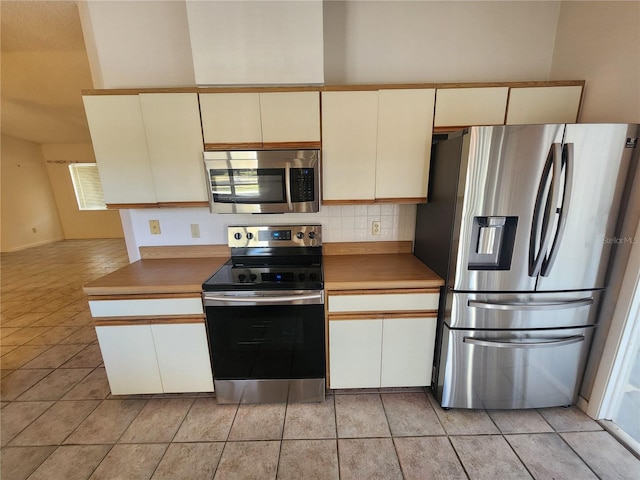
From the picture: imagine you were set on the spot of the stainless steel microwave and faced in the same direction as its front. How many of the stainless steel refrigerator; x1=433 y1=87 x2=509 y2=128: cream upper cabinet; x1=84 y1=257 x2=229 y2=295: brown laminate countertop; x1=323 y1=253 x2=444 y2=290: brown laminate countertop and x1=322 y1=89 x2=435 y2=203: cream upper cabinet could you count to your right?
1

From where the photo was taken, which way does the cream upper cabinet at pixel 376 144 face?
toward the camera

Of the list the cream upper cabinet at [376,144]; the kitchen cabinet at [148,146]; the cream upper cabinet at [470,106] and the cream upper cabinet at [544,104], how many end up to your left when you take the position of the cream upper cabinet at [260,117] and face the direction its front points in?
3

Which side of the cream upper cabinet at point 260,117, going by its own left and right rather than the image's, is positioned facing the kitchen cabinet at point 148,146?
right

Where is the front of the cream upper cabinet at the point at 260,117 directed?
toward the camera

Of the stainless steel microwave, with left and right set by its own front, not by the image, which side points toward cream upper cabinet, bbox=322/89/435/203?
left

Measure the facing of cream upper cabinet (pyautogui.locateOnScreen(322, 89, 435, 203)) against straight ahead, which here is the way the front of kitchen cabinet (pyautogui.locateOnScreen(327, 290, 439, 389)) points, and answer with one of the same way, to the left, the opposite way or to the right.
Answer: the same way

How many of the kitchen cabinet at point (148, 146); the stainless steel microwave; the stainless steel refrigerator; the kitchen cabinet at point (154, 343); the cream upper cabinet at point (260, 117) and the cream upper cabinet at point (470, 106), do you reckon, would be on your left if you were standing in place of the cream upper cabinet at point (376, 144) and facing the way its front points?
2

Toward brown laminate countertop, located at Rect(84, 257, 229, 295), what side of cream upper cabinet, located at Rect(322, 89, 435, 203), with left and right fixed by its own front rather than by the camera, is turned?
right

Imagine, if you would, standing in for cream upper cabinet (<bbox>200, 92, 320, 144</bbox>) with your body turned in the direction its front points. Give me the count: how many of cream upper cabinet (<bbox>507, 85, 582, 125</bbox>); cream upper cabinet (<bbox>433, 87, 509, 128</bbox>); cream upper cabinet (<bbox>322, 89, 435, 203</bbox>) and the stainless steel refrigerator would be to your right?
0

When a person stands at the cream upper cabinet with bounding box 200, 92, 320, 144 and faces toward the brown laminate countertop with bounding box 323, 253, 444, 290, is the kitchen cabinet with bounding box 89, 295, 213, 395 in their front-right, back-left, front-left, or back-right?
back-right

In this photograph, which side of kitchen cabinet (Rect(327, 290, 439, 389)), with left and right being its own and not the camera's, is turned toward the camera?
front

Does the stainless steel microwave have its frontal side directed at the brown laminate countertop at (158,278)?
no

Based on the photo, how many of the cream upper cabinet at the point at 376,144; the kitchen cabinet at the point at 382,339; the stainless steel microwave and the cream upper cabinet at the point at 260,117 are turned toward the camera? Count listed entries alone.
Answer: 4
